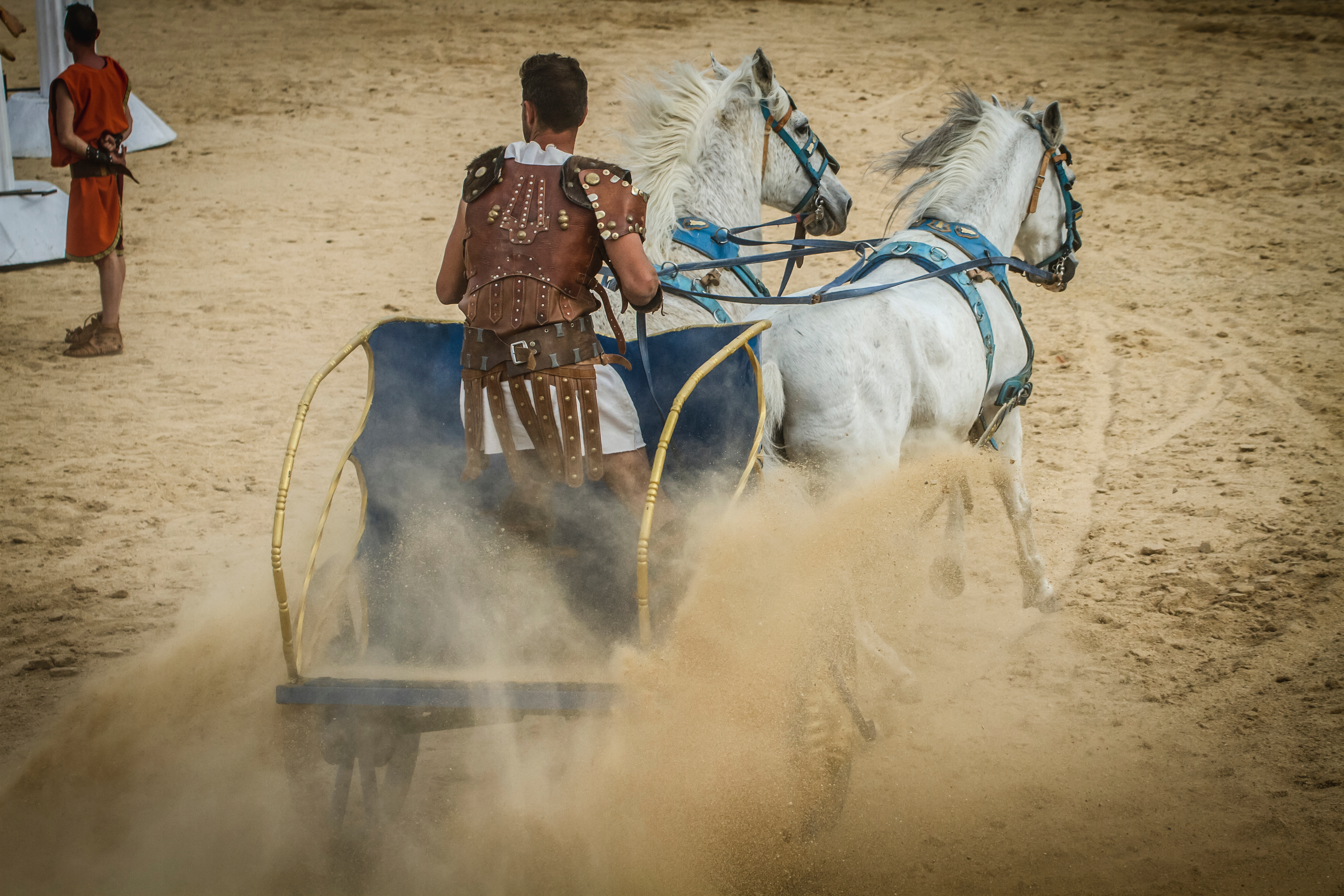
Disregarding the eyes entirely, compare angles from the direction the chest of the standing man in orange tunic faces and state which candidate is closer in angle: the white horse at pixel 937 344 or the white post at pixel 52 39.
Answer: the white post

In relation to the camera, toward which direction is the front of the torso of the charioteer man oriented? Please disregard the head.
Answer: away from the camera

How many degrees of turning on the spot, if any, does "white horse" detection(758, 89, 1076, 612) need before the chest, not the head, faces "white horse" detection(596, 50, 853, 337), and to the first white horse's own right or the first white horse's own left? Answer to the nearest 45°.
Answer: approximately 135° to the first white horse's own left

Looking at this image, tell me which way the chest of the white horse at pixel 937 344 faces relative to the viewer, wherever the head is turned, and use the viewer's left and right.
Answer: facing away from the viewer and to the right of the viewer

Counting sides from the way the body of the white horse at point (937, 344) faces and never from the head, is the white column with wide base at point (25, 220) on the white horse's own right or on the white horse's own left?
on the white horse's own left

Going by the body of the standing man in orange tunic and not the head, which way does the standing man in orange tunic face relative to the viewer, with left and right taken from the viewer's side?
facing away from the viewer and to the left of the viewer

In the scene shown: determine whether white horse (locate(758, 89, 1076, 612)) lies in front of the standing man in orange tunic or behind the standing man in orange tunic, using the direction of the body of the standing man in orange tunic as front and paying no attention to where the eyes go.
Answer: behind

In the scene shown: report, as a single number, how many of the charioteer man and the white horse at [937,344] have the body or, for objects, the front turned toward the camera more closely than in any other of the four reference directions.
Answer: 0

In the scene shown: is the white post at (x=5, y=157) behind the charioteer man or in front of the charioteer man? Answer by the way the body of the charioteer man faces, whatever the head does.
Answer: in front

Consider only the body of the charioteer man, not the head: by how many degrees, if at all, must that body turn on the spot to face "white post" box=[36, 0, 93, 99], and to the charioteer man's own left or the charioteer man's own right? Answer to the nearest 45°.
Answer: approximately 45° to the charioteer man's own left

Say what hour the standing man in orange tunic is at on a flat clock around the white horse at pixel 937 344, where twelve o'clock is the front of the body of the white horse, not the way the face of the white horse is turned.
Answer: The standing man in orange tunic is roughly at 8 o'clock from the white horse.

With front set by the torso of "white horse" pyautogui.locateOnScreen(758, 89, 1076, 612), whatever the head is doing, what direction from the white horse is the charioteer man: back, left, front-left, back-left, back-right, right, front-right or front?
back
